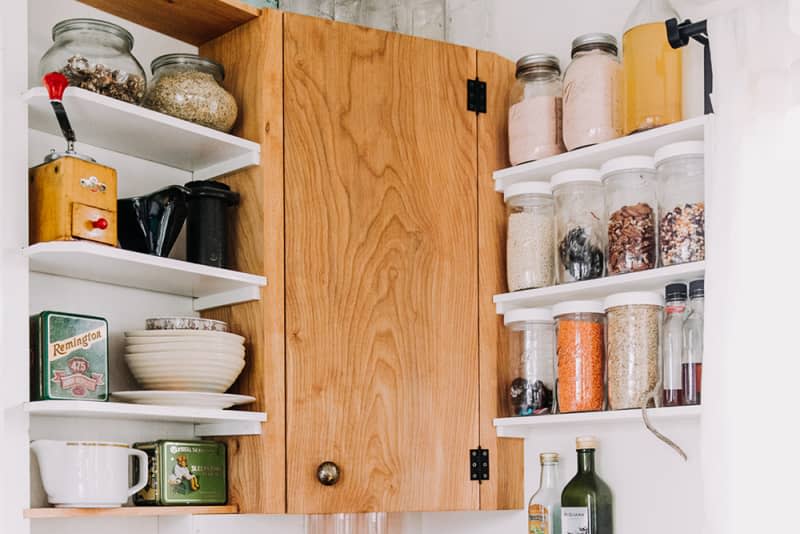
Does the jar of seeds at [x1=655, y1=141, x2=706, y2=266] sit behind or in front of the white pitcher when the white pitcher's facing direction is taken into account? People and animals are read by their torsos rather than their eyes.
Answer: behind

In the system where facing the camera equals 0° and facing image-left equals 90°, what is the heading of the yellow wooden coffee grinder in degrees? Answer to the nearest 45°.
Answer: approximately 315°

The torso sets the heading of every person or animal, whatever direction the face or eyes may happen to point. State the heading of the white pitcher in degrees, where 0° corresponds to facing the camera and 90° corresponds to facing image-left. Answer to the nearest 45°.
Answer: approximately 90°

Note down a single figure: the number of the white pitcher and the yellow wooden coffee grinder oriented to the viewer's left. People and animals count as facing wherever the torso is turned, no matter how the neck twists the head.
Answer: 1
